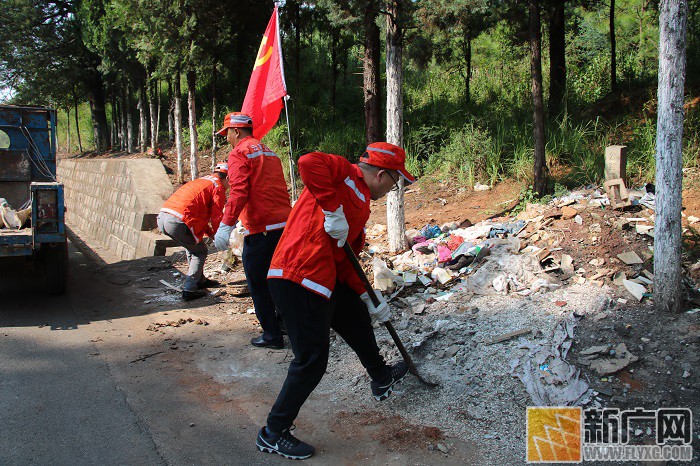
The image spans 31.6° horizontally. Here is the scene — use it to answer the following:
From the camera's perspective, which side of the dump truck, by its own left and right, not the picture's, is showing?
back

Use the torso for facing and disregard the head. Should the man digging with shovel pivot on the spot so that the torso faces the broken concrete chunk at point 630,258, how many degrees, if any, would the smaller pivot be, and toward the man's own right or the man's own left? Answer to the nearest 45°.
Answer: approximately 45° to the man's own left

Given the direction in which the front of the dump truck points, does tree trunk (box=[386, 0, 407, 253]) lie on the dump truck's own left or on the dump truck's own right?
on the dump truck's own right

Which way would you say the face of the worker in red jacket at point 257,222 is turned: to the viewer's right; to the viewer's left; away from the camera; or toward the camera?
to the viewer's left

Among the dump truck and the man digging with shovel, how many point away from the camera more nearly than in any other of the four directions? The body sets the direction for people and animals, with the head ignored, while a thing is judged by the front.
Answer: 1

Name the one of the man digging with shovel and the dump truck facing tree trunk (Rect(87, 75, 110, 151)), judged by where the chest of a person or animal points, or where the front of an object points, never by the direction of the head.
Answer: the dump truck

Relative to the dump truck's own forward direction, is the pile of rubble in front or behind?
behind

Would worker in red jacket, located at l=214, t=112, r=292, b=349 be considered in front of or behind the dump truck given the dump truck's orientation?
behind

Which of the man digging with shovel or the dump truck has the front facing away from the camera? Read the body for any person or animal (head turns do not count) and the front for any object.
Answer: the dump truck

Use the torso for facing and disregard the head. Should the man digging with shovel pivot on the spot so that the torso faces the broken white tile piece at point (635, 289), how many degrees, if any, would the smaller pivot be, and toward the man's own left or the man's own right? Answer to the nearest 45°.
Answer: approximately 45° to the man's own left

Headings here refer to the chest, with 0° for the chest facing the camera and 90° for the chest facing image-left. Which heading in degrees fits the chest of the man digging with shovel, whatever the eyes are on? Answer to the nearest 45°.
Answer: approximately 270°

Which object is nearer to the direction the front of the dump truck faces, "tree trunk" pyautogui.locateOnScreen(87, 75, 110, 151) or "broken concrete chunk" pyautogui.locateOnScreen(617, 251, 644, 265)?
the tree trunk

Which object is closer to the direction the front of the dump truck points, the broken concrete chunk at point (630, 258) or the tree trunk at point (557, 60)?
the tree trunk
